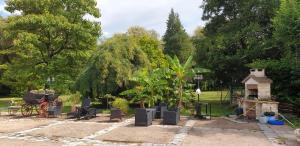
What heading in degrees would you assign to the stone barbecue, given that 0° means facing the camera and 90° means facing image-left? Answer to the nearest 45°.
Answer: approximately 45°

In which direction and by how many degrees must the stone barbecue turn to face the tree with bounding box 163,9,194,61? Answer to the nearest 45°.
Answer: approximately 135° to its right

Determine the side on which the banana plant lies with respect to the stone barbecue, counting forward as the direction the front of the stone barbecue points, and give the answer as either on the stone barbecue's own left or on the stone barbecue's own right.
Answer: on the stone barbecue's own right

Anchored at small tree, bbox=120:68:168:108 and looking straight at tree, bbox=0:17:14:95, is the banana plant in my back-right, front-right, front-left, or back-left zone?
back-right
